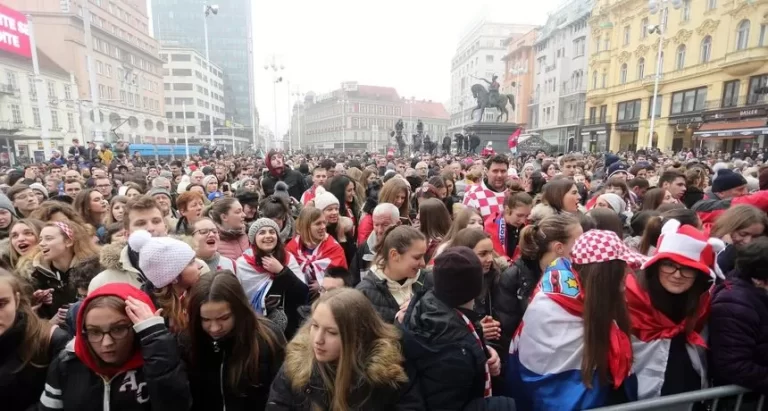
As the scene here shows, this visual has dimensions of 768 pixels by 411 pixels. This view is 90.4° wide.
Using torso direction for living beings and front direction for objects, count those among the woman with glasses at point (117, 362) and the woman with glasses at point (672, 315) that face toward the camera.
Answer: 2

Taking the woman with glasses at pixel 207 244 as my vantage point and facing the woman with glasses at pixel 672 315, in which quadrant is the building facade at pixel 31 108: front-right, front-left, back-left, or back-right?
back-left

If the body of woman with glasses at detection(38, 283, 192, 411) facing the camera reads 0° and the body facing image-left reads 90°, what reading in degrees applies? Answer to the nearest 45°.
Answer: approximately 0°

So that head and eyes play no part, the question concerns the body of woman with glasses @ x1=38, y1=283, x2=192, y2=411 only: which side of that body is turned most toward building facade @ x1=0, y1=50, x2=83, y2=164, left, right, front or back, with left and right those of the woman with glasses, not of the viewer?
back

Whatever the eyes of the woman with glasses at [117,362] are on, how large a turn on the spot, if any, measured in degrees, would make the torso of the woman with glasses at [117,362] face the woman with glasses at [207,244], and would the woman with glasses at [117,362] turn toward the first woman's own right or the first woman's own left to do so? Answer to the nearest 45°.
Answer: approximately 135° to the first woman's own left

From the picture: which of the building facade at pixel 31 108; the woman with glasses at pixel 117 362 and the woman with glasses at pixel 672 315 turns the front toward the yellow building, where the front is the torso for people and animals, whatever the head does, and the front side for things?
the building facade

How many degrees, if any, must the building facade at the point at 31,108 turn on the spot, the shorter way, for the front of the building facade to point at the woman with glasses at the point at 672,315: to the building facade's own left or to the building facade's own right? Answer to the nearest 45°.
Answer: approximately 45° to the building facade's own right

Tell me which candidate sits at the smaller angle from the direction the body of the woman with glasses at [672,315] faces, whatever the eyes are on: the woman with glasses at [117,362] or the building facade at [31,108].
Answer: the woman with glasses

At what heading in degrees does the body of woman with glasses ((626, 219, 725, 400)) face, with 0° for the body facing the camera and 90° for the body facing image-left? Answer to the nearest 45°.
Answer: approximately 0°

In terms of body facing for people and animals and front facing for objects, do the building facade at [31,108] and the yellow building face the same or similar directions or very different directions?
very different directions
